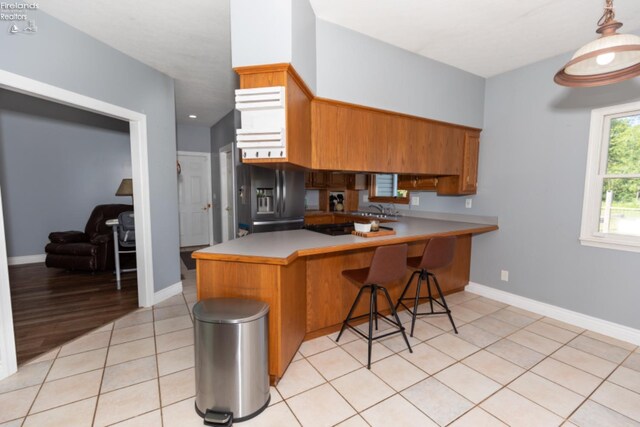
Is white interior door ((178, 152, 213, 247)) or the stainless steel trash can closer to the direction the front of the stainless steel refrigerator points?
the stainless steel trash can

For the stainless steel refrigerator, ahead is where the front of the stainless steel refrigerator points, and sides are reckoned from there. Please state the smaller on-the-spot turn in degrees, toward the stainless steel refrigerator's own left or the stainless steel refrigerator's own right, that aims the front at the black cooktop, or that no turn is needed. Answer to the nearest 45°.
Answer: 0° — it already faces it

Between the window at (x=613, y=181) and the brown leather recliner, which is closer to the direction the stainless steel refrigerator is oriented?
the window

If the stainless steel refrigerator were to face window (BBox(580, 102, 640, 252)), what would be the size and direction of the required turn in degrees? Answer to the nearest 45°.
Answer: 0° — it already faces it

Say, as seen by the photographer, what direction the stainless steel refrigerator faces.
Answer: facing the viewer and to the right of the viewer

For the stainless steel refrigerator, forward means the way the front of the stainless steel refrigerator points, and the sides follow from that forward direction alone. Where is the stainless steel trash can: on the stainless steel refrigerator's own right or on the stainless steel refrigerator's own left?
on the stainless steel refrigerator's own right
